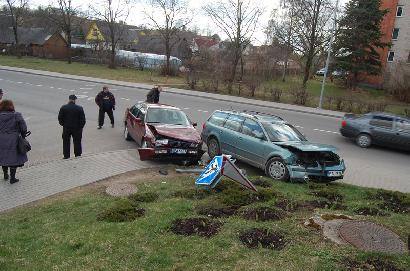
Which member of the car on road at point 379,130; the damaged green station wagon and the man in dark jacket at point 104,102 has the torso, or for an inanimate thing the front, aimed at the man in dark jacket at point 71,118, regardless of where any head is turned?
the man in dark jacket at point 104,102

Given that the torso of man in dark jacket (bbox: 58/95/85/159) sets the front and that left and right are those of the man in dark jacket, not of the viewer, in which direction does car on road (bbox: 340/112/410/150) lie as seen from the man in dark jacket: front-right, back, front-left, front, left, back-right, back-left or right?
right

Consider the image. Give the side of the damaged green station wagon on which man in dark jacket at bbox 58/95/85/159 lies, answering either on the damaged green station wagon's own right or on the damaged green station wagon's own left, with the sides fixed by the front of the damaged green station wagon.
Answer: on the damaged green station wagon's own right

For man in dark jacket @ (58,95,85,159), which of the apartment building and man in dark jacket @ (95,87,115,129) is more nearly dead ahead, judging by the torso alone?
the man in dark jacket

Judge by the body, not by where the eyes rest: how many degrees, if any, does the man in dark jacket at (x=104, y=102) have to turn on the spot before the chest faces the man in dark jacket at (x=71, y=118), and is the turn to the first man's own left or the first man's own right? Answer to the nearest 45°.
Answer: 0° — they already face them

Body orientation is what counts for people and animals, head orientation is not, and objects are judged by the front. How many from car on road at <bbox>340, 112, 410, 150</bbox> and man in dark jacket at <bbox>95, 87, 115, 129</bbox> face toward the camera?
1

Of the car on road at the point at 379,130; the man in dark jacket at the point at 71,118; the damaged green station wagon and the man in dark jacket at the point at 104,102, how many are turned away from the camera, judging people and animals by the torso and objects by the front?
1

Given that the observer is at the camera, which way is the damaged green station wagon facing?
facing the viewer and to the right of the viewer

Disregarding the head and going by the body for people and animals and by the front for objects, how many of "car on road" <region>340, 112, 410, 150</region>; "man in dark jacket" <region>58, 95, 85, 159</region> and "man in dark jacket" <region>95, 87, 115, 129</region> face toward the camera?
1

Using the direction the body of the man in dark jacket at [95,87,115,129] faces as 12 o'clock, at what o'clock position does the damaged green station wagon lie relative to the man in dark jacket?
The damaged green station wagon is roughly at 11 o'clock from the man in dark jacket.

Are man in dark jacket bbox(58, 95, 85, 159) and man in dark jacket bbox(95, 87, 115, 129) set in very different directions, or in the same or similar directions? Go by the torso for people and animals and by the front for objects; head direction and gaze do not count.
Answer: very different directions

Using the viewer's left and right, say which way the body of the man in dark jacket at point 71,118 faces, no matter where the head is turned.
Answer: facing away from the viewer

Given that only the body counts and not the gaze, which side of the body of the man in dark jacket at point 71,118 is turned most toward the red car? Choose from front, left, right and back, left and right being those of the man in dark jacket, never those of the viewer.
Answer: right
